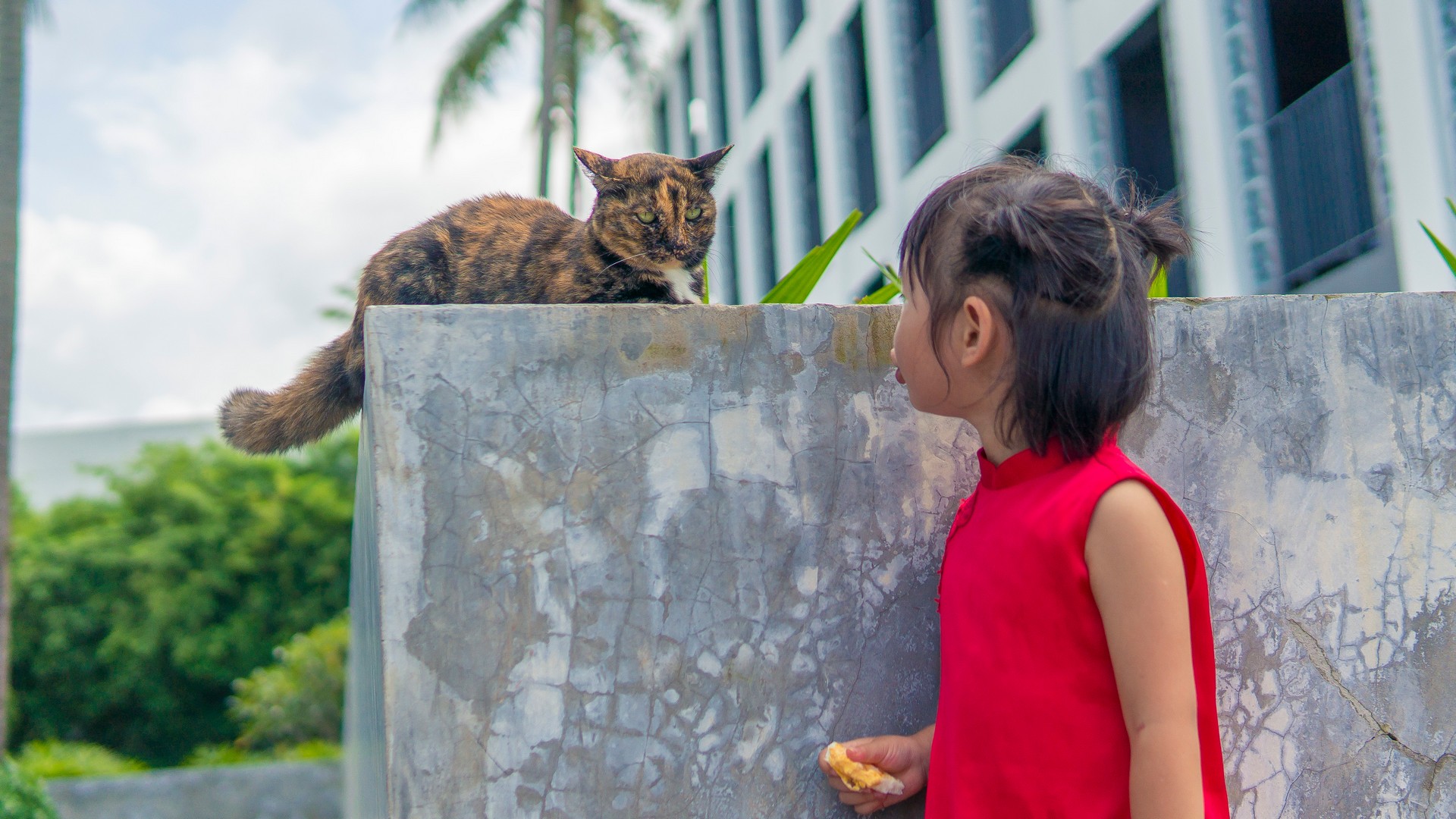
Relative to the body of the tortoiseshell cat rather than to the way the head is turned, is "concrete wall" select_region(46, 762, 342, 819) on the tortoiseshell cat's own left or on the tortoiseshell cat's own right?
on the tortoiseshell cat's own left

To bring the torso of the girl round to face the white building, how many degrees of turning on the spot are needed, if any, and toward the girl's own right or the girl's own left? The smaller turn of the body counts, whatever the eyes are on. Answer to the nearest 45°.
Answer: approximately 90° to the girl's own right

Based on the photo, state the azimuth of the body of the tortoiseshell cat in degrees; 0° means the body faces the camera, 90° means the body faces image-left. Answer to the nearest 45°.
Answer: approximately 270°

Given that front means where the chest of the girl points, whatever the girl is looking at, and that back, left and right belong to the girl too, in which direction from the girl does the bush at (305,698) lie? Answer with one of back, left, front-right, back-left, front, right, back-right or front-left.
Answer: front-right

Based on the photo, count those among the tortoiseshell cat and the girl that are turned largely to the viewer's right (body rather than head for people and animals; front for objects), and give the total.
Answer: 1

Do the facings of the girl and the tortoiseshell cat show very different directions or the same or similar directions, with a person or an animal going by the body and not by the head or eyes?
very different directions

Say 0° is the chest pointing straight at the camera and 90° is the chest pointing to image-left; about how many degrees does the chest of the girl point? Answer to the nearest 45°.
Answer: approximately 90°

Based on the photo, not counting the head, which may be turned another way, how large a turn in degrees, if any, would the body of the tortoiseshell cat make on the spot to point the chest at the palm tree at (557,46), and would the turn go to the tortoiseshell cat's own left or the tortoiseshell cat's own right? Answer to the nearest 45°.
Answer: approximately 90° to the tortoiseshell cat's own left
